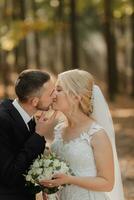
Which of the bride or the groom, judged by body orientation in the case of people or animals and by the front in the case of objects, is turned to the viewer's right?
the groom

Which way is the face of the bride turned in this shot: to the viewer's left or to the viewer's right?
to the viewer's left

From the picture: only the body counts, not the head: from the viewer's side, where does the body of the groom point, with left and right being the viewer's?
facing to the right of the viewer

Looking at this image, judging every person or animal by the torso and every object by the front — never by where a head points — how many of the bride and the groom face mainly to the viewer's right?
1

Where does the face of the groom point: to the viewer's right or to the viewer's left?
to the viewer's right

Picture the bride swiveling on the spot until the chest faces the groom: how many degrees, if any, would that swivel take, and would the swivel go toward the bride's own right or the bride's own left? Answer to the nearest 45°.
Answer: approximately 45° to the bride's own right

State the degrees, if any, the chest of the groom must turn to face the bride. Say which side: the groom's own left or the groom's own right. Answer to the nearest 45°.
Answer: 0° — they already face them

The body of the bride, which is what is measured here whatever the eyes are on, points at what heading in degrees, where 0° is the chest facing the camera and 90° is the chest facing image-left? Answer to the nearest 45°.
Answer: approximately 45°
